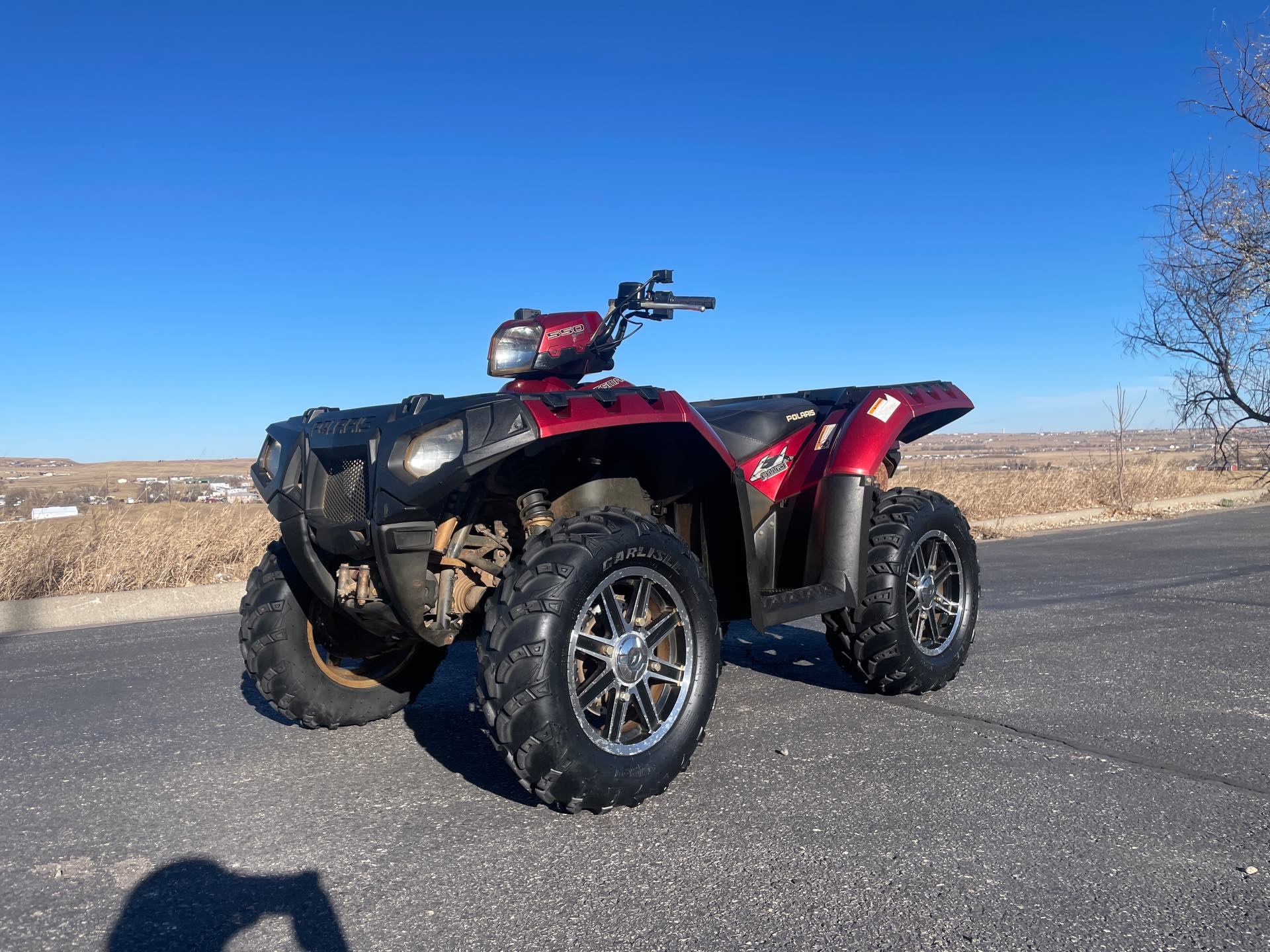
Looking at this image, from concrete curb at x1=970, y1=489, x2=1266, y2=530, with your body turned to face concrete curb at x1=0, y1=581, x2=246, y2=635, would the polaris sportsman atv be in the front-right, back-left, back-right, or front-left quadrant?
front-left

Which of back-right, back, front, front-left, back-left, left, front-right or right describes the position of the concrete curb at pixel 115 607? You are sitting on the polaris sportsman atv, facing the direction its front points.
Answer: right

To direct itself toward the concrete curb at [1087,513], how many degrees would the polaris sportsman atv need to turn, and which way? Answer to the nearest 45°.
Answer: approximately 180°

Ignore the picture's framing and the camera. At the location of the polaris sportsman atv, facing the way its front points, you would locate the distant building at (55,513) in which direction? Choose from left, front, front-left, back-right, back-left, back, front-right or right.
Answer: right

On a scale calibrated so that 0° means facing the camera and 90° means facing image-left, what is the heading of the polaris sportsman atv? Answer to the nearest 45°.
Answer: approximately 45°
